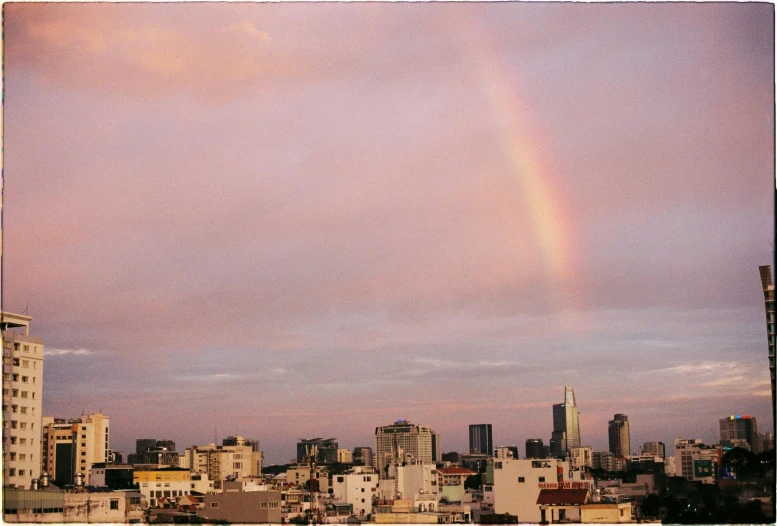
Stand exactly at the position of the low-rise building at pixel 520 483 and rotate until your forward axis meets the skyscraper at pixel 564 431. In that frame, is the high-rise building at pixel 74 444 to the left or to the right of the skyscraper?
left

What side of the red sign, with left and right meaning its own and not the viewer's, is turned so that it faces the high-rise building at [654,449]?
back

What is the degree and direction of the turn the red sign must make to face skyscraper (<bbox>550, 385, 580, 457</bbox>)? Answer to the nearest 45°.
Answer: approximately 180°

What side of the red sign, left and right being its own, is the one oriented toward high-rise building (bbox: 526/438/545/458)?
back

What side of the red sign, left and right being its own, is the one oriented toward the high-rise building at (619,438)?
back

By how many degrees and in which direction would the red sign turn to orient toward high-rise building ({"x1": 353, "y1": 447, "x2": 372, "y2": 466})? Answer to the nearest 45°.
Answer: approximately 180°

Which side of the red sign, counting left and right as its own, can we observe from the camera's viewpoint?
front

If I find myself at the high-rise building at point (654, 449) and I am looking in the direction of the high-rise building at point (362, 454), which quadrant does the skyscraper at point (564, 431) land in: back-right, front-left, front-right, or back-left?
front-right

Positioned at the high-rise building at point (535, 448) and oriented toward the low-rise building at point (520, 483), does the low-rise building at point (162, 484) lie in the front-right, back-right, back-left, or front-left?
front-right

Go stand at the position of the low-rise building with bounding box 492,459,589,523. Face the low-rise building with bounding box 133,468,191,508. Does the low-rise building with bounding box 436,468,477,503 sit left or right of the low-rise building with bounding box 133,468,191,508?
right

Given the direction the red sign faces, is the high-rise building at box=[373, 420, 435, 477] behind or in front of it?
behind

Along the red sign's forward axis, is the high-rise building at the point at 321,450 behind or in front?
behind
